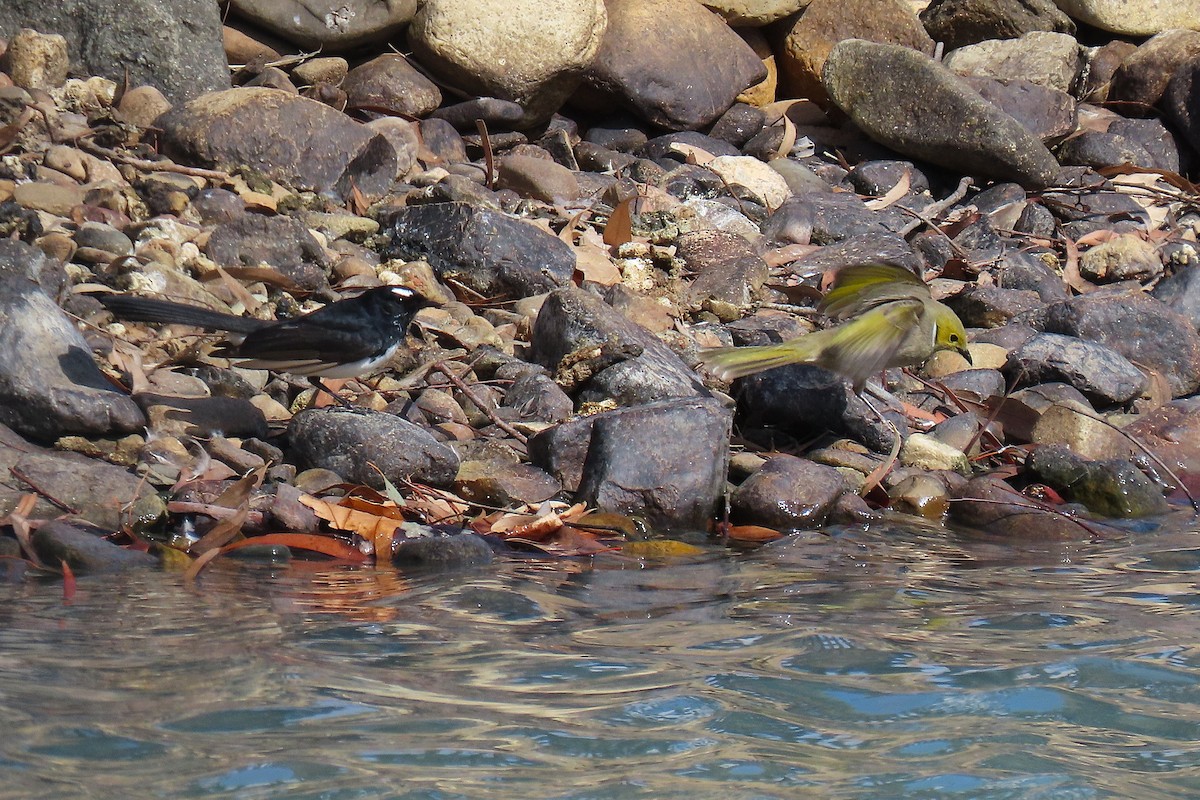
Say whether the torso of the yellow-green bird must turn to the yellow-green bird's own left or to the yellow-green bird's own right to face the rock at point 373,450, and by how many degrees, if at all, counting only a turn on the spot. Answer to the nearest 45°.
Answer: approximately 135° to the yellow-green bird's own right

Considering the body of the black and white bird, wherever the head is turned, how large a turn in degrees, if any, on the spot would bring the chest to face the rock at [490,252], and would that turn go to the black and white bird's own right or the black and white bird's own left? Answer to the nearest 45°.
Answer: approximately 45° to the black and white bird's own left

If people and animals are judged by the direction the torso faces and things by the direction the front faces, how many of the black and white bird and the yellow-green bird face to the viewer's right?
2

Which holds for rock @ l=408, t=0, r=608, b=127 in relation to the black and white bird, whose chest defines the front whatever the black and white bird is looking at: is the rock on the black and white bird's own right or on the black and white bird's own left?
on the black and white bird's own left

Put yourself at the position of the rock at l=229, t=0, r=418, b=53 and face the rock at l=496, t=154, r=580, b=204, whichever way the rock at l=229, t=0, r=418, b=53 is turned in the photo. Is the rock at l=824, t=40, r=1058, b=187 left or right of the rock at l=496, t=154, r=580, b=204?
left

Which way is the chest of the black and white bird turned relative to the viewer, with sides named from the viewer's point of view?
facing to the right of the viewer

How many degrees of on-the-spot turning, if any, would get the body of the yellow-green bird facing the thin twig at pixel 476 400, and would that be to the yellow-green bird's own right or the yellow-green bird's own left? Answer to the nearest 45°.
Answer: approximately 180°

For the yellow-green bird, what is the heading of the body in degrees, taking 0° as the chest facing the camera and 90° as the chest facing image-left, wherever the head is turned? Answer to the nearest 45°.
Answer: approximately 270°
